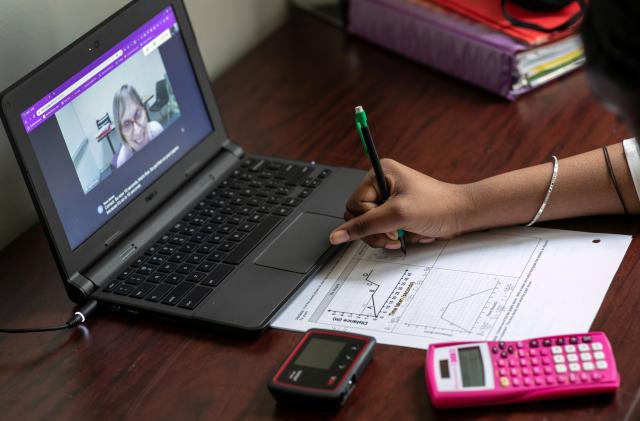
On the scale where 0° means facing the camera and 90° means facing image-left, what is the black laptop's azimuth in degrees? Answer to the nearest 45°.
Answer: approximately 315°
